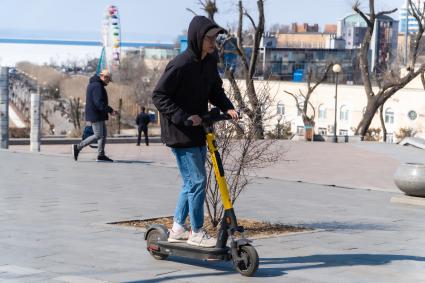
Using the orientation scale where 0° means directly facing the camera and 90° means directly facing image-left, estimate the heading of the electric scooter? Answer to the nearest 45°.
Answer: approximately 315°

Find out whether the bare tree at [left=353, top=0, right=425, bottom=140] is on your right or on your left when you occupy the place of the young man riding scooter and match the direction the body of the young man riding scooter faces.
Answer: on your left

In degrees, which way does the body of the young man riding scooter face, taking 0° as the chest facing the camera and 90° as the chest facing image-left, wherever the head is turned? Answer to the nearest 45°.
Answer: approximately 315°

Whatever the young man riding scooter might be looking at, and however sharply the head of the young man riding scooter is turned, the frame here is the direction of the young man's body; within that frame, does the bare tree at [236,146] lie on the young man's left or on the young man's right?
on the young man's left

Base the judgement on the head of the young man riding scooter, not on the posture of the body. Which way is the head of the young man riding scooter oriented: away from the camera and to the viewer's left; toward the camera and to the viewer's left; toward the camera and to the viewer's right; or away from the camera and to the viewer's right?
toward the camera and to the viewer's right

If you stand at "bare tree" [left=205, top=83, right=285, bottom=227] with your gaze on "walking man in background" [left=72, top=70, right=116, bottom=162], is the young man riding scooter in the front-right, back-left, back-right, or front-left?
back-left

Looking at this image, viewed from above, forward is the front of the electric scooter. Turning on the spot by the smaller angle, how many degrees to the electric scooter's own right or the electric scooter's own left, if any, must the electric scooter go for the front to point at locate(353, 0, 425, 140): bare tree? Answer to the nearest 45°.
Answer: approximately 135° to the electric scooter's own left

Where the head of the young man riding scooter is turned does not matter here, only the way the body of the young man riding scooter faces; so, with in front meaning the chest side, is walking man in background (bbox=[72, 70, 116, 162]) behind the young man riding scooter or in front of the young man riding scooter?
behind
